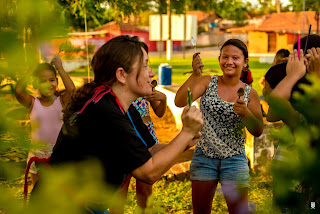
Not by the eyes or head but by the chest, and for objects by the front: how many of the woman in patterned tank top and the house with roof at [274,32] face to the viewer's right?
0

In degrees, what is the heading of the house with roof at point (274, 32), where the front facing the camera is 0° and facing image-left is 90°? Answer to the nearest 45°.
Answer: approximately 0°

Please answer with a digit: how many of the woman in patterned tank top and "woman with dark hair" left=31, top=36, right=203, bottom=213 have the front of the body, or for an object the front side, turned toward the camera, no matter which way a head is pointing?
1

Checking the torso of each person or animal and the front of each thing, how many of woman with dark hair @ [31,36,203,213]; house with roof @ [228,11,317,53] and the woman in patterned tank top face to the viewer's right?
1

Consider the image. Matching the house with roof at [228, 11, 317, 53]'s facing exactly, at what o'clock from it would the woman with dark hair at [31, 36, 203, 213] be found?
The woman with dark hair is roughly at 12 o'clock from the house with roof.

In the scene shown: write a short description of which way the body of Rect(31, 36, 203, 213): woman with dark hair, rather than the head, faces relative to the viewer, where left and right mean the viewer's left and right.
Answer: facing to the right of the viewer

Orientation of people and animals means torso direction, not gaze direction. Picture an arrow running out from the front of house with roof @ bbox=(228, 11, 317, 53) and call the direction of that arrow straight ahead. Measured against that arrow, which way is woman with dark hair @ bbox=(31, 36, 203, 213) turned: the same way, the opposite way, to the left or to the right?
to the left

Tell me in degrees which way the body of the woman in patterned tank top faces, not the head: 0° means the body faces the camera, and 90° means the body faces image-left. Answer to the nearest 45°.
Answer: approximately 0°

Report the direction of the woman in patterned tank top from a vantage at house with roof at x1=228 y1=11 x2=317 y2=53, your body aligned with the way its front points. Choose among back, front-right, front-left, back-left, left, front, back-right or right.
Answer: front

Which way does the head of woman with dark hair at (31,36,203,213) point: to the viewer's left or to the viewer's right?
to the viewer's right

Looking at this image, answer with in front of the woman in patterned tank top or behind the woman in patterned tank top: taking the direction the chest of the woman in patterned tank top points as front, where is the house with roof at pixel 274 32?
behind

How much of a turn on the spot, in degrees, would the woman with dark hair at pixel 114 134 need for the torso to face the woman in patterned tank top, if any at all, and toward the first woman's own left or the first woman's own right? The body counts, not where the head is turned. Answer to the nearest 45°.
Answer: approximately 45° to the first woman's own left

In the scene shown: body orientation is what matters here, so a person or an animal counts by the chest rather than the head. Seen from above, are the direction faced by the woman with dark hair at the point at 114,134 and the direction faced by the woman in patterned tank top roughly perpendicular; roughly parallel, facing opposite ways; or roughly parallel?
roughly perpendicular
